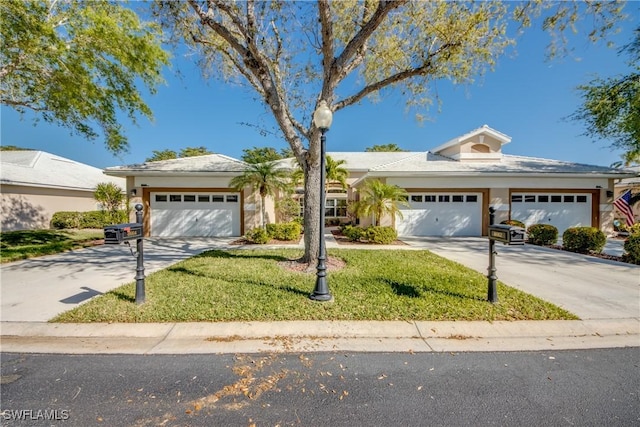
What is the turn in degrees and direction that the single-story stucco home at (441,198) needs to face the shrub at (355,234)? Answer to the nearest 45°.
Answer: approximately 45° to its right

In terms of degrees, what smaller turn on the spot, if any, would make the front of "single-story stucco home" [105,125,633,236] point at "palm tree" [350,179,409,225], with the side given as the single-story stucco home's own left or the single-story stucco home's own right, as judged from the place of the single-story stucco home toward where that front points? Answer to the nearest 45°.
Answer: approximately 45° to the single-story stucco home's own right

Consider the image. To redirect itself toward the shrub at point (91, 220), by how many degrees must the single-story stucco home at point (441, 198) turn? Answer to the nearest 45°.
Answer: approximately 90° to its right

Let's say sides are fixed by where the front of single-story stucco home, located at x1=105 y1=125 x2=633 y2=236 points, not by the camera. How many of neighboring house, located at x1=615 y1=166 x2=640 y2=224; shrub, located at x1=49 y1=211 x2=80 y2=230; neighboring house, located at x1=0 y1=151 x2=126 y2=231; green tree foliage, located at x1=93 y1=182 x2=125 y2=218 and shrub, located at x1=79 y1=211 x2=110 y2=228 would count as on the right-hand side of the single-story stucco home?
4

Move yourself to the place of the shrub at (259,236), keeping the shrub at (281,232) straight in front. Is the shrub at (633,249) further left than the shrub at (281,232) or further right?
right

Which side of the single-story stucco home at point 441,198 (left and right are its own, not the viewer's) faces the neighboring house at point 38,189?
right

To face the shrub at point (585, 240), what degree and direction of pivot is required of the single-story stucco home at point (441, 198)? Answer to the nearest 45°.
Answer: approximately 45° to its left

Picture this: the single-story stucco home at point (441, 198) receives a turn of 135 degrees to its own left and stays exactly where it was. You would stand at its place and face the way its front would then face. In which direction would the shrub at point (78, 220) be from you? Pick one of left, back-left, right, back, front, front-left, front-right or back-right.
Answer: back-left

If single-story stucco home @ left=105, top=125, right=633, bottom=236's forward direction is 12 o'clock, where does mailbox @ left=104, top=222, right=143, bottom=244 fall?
The mailbox is roughly at 1 o'clock from the single-story stucco home.

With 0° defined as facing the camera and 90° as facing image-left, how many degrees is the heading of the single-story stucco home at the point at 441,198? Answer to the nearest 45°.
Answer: approximately 0°

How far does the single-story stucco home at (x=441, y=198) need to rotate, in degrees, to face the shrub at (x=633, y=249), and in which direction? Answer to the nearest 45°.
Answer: approximately 45° to its left

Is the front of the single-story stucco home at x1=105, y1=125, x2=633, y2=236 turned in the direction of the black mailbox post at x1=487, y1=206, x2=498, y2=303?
yes
